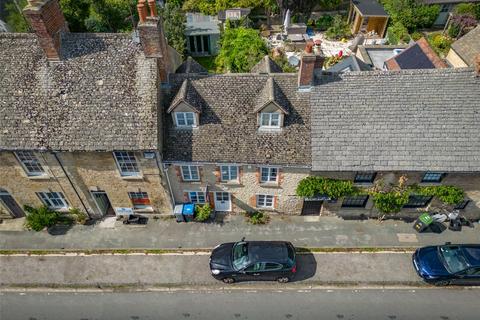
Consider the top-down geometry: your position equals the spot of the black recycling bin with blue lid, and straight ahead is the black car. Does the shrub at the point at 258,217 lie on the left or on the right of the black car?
left

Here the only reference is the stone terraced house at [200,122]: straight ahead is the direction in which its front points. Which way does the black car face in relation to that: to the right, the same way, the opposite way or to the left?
to the right

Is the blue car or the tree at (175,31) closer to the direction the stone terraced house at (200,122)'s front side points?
the blue car

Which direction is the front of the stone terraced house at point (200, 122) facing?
toward the camera

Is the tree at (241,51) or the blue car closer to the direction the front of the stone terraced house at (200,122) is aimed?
the blue car

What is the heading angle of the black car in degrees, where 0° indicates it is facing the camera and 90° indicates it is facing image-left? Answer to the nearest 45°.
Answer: approximately 90°

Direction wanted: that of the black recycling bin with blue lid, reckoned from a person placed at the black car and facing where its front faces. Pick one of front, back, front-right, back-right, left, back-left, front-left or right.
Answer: front-right

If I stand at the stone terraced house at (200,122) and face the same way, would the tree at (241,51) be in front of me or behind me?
behind

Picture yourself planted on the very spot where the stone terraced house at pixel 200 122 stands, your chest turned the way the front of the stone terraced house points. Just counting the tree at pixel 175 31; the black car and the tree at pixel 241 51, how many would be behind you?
2

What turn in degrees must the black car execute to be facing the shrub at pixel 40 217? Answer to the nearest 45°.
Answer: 0° — it already faces it

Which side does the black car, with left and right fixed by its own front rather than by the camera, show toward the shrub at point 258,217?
right

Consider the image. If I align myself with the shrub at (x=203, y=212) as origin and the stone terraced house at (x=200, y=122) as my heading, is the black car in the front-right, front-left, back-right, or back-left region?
back-right

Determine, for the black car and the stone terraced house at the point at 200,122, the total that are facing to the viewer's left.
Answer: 1

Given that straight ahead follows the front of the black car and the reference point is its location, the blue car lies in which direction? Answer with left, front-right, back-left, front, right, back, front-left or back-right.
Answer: back
